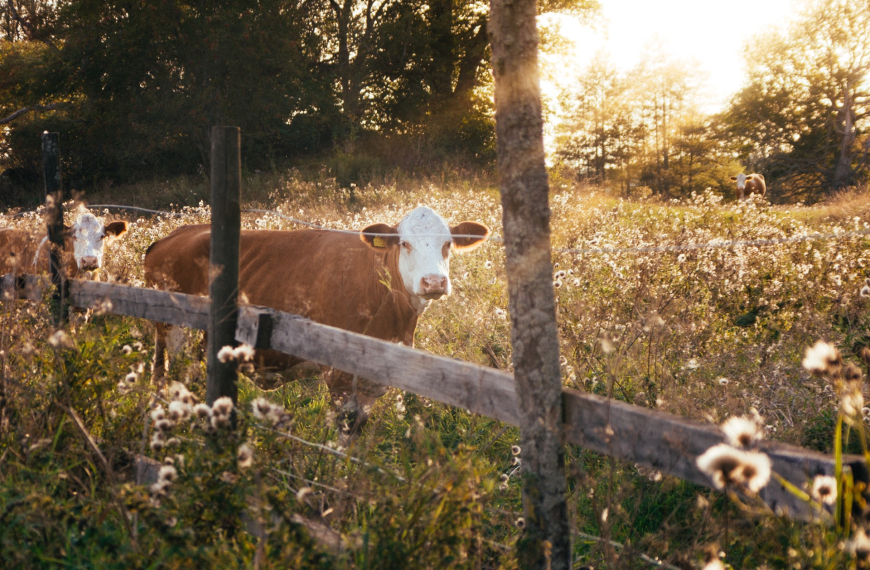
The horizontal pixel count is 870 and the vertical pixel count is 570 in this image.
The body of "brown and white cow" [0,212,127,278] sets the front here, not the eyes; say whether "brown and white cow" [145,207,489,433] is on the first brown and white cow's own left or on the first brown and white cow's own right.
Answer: on the first brown and white cow's own right

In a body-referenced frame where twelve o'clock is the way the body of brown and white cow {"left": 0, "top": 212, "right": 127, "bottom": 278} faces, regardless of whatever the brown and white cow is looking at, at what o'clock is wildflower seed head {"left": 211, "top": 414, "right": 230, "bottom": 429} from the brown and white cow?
The wildflower seed head is roughly at 3 o'clock from the brown and white cow.

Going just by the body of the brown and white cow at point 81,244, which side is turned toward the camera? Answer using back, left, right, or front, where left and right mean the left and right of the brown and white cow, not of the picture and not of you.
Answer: right

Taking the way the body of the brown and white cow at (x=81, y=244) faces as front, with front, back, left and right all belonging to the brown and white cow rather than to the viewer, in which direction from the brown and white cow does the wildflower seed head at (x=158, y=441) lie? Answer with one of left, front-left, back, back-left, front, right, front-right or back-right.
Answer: right

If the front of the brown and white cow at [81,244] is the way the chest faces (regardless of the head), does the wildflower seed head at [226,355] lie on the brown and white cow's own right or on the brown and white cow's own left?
on the brown and white cow's own right

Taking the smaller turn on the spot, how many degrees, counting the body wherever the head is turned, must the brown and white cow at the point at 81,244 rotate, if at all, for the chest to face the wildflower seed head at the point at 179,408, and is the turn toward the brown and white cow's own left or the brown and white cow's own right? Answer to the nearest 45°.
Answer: approximately 90° to the brown and white cow's own right

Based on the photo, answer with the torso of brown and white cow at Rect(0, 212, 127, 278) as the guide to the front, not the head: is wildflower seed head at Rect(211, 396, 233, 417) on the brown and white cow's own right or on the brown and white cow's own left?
on the brown and white cow's own right

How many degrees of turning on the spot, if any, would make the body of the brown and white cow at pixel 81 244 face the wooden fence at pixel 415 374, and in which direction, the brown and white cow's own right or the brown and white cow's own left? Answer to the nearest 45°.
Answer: approximately 90° to the brown and white cow's own right

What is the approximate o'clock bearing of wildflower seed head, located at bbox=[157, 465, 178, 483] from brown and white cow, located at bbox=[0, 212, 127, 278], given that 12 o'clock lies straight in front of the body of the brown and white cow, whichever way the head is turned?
The wildflower seed head is roughly at 3 o'clock from the brown and white cow.

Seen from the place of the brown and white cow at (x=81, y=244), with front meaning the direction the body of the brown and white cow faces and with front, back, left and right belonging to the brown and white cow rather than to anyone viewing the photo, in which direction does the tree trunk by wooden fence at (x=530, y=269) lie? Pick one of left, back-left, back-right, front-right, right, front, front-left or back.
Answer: right

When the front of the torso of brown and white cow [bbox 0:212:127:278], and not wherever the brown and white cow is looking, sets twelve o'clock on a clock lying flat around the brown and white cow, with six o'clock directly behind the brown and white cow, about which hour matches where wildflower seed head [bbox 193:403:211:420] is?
The wildflower seed head is roughly at 3 o'clock from the brown and white cow.
